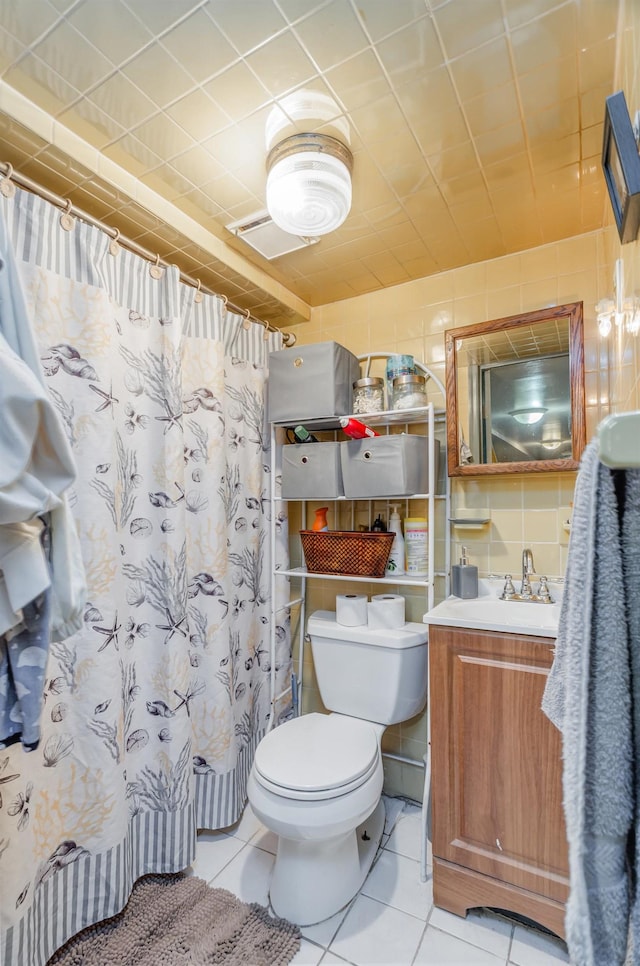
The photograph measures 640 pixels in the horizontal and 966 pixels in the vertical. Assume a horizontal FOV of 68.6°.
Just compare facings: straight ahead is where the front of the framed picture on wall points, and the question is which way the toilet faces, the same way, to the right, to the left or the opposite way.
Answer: to the left

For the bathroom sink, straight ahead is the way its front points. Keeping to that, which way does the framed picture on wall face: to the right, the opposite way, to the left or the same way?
to the right

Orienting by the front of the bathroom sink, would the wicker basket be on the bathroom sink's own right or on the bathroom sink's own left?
on the bathroom sink's own right

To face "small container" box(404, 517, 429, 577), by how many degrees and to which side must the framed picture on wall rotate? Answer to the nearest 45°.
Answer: approximately 45° to its right

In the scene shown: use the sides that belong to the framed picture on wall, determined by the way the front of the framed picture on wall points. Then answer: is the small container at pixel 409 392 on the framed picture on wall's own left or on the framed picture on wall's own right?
on the framed picture on wall's own right

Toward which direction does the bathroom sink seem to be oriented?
toward the camera

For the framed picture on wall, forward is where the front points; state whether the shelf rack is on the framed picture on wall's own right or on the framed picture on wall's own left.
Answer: on the framed picture on wall's own right

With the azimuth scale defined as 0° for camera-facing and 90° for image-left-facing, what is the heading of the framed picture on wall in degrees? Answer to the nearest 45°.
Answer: approximately 90°

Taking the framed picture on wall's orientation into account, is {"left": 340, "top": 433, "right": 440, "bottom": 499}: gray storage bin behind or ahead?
ahead

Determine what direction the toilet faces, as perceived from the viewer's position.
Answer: facing the viewer and to the left of the viewer
